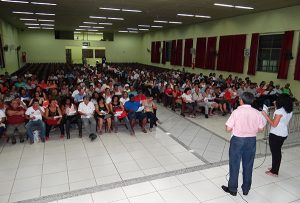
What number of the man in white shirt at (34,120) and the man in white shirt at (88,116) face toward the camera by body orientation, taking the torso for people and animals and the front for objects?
2

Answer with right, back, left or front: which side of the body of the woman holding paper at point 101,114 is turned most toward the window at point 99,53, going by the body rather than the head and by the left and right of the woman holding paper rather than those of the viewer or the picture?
back

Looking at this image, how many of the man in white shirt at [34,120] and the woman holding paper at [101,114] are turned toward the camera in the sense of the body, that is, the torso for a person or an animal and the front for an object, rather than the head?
2

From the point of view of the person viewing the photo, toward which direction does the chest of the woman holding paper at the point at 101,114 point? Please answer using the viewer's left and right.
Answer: facing the viewer

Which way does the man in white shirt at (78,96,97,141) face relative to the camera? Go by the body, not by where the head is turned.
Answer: toward the camera

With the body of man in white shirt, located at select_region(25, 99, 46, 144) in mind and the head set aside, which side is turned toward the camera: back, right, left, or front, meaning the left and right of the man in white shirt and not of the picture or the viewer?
front

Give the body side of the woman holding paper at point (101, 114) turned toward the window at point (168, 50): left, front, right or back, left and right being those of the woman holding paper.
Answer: back

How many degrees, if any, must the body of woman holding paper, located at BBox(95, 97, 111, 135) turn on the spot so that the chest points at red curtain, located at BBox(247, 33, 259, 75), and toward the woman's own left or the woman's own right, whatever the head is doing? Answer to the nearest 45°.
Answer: approximately 135° to the woman's own left

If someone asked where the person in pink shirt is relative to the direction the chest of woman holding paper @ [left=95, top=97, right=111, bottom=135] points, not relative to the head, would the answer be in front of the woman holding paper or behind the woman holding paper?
in front

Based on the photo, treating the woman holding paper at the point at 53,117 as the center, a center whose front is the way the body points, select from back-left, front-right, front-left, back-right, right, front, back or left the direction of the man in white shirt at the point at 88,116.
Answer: left
